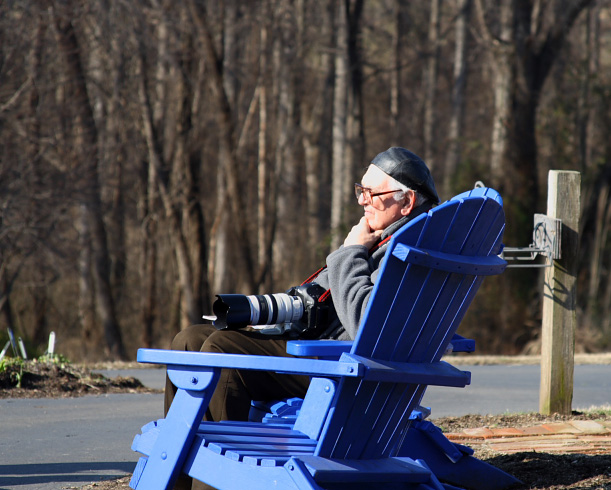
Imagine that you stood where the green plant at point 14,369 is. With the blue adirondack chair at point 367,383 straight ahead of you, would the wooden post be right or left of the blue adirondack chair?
left

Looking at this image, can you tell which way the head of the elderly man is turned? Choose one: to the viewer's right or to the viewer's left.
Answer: to the viewer's left

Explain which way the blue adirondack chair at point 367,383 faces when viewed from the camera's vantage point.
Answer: facing away from the viewer and to the left of the viewer

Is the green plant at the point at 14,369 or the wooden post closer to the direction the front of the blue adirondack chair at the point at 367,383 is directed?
the green plant

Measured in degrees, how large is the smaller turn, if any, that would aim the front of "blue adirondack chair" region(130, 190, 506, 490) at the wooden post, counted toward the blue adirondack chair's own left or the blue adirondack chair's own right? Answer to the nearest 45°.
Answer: approximately 90° to the blue adirondack chair's own right

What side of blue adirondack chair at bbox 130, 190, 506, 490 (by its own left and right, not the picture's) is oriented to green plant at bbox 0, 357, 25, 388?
front
